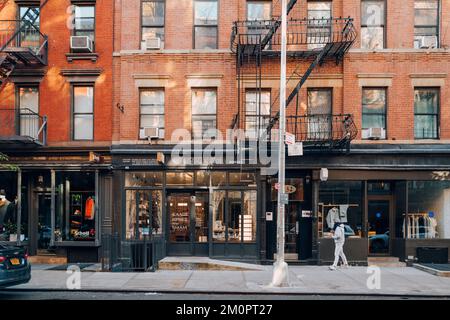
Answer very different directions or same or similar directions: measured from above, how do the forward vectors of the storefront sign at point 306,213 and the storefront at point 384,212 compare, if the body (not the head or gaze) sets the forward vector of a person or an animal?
same or similar directions

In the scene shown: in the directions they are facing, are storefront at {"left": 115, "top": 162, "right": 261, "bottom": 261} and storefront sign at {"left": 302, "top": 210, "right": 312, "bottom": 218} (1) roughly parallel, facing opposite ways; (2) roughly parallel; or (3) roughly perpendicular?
roughly parallel

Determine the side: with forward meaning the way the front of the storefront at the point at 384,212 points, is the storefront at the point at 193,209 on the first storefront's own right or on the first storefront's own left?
on the first storefront's own right

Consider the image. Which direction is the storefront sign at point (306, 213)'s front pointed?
toward the camera

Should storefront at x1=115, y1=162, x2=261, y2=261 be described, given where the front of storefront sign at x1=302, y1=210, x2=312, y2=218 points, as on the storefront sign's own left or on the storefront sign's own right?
on the storefront sign's own right

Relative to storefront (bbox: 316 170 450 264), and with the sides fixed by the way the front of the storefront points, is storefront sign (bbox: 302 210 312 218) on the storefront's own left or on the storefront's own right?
on the storefront's own right

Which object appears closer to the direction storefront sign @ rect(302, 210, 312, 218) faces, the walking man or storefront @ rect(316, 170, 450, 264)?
the walking man

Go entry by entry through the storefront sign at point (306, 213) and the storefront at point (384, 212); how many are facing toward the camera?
2

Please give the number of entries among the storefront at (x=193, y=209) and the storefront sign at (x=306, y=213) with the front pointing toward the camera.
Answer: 2

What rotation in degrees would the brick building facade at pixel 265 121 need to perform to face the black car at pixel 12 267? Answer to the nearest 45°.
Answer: approximately 45° to its right

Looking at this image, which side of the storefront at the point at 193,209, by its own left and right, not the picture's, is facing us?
front

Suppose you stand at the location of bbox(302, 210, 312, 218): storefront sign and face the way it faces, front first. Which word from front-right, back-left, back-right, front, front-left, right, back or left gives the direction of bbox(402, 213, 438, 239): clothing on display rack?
left

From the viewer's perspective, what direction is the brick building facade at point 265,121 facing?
toward the camera

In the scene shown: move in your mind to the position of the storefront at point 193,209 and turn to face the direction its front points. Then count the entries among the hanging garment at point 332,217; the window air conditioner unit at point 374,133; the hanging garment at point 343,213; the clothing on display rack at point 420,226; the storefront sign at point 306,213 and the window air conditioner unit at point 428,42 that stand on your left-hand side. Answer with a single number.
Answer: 6
